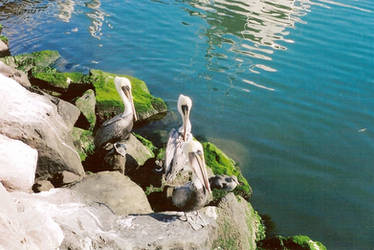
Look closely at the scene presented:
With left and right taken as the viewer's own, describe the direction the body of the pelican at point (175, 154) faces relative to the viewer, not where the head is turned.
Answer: facing the viewer and to the right of the viewer

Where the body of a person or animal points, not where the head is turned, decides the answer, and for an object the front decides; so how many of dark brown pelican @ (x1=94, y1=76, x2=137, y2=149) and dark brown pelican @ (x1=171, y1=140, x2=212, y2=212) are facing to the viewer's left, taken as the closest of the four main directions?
0

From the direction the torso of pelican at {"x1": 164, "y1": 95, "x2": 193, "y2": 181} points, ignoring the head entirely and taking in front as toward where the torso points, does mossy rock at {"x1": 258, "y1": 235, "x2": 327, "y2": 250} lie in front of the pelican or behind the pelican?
in front

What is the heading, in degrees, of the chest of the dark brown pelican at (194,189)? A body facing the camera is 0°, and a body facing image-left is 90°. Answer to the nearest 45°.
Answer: approximately 315°

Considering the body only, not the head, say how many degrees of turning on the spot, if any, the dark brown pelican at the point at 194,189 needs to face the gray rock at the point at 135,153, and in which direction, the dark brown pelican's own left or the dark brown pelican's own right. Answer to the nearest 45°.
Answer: approximately 180°

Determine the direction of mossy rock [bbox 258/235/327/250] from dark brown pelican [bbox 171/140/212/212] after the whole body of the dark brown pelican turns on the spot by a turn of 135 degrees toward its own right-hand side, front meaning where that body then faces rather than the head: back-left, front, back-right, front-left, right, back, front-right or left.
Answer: back

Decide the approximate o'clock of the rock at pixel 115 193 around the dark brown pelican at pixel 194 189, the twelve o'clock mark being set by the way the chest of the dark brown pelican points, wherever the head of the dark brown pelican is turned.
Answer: The rock is roughly at 4 o'clock from the dark brown pelican.

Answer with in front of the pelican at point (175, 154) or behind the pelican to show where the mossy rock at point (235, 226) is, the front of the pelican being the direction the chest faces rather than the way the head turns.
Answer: in front

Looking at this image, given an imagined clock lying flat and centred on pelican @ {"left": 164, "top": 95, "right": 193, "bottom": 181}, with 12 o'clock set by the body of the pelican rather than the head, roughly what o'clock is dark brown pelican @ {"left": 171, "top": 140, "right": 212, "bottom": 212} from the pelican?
The dark brown pelican is roughly at 1 o'clock from the pelican.
